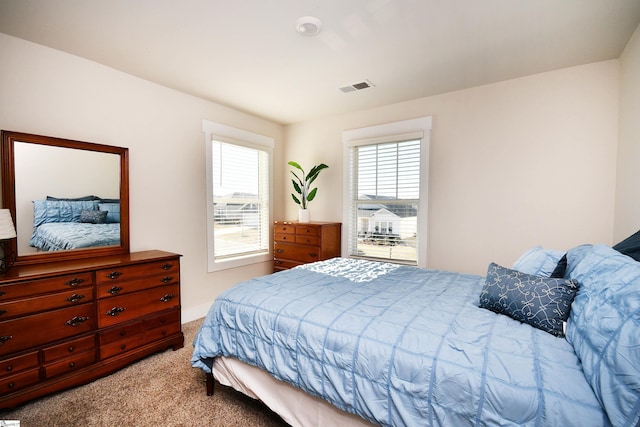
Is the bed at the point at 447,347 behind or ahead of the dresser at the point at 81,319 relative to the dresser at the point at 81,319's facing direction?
ahead

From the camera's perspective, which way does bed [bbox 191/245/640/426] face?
to the viewer's left

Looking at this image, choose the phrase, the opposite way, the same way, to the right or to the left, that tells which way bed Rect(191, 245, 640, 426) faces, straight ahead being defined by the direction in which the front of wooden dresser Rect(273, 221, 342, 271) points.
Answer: to the right

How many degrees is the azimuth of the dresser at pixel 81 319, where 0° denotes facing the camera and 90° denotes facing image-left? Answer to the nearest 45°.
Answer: approximately 315°

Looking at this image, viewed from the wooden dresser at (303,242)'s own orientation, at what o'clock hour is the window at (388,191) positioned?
The window is roughly at 8 o'clock from the wooden dresser.

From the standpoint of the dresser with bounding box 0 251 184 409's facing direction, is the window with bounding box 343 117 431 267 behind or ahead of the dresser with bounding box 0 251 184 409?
ahead

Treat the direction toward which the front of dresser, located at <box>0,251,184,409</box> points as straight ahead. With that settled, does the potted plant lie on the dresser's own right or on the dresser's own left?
on the dresser's own left

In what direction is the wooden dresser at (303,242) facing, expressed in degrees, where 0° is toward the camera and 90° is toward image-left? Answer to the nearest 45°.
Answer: approximately 45°

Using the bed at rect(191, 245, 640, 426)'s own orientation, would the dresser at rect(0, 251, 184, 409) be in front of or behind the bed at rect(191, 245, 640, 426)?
in front

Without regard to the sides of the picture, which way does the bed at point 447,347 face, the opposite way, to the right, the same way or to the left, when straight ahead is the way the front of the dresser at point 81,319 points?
the opposite way
